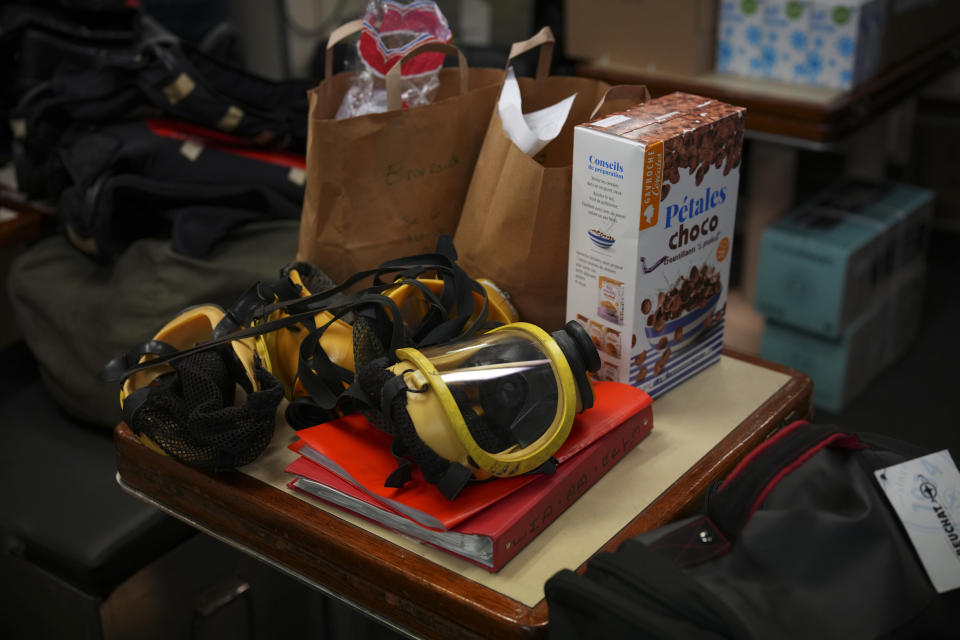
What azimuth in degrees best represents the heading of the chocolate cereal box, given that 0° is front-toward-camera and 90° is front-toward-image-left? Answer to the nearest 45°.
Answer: approximately 315°

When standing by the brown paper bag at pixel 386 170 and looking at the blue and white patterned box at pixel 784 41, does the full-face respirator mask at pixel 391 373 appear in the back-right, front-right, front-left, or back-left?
back-right

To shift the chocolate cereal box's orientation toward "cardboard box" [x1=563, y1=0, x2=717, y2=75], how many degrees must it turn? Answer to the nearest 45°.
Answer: approximately 135° to its left

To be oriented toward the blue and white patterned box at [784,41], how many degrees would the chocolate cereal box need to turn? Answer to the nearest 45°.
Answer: approximately 135° to its left

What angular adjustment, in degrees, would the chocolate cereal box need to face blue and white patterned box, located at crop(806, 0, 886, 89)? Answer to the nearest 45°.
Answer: approximately 135° to its left

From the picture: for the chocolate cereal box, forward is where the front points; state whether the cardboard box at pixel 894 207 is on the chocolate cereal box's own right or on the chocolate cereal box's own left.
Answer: on the chocolate cereal box's own left

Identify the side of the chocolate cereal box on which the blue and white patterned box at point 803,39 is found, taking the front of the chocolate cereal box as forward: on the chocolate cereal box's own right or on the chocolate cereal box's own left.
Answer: on the chocolate cereal box's own left

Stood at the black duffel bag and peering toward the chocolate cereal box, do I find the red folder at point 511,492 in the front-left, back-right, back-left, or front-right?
front-left
